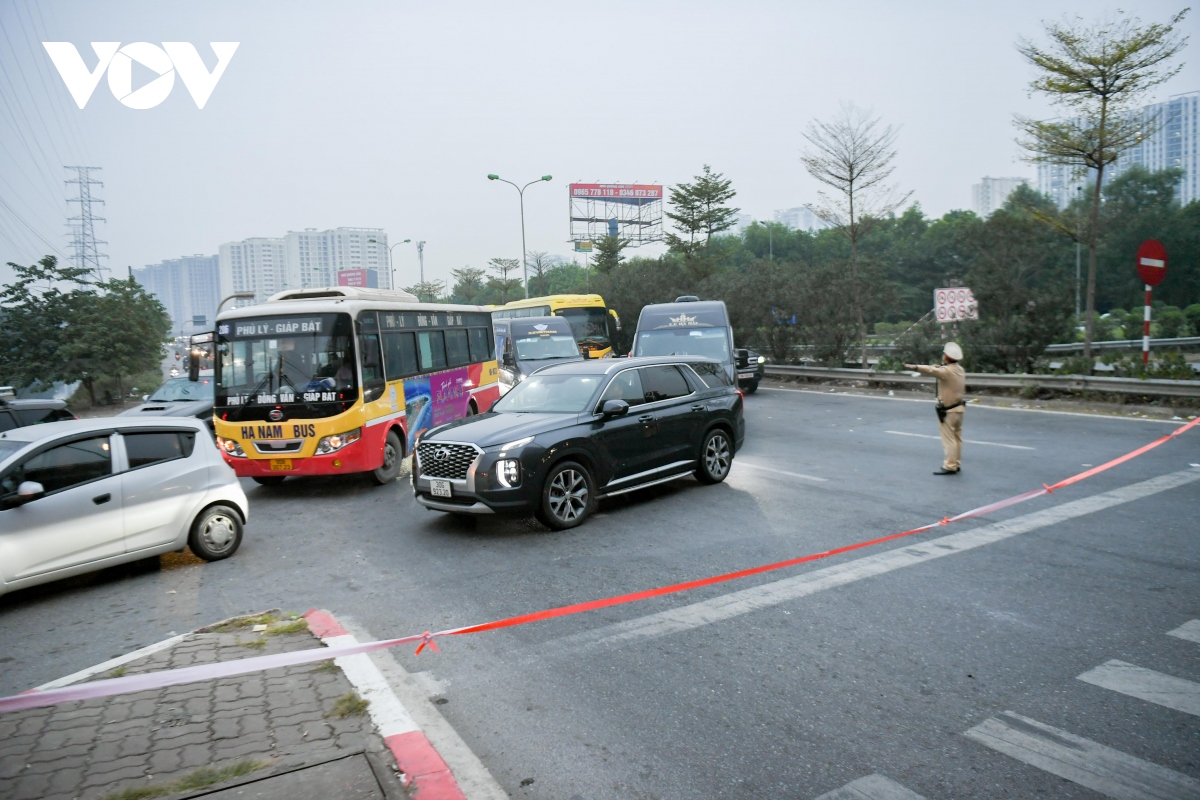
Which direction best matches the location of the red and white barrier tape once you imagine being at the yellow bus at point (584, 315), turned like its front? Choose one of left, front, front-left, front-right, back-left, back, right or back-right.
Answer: front-right

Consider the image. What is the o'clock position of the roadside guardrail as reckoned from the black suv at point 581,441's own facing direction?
The roadside guardrail is roughly at 6 o'clock from the black suv.

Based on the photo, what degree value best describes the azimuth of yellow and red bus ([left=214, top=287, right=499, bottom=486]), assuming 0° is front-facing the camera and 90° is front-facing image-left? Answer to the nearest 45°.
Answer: approximately 45°

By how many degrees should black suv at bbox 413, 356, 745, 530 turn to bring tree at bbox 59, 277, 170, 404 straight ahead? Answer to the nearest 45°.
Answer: approximately 90° to its right

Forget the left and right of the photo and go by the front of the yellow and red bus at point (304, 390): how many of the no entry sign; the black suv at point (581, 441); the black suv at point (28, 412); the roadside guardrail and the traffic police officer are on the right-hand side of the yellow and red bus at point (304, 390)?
1

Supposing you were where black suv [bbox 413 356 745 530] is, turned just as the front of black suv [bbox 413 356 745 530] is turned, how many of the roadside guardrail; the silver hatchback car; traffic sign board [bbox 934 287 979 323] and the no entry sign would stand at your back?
3

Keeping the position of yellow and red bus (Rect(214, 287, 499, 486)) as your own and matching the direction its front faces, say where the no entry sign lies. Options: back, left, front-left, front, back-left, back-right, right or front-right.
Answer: back-left

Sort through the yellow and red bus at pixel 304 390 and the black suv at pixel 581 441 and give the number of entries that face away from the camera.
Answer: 0

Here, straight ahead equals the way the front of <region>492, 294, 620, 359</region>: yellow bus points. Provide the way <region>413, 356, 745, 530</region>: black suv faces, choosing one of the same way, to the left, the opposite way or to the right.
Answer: to the right

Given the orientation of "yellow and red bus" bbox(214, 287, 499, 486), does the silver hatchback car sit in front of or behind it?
in front

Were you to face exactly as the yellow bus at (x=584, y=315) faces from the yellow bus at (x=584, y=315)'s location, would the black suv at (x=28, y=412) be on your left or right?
on your right

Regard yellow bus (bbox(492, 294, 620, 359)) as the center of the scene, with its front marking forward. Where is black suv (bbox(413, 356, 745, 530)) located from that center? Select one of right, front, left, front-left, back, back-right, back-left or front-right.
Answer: front-right

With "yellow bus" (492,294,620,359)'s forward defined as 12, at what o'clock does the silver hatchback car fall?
The silver hatchback car is roughly at 2 o'clock from the yellow bus.
